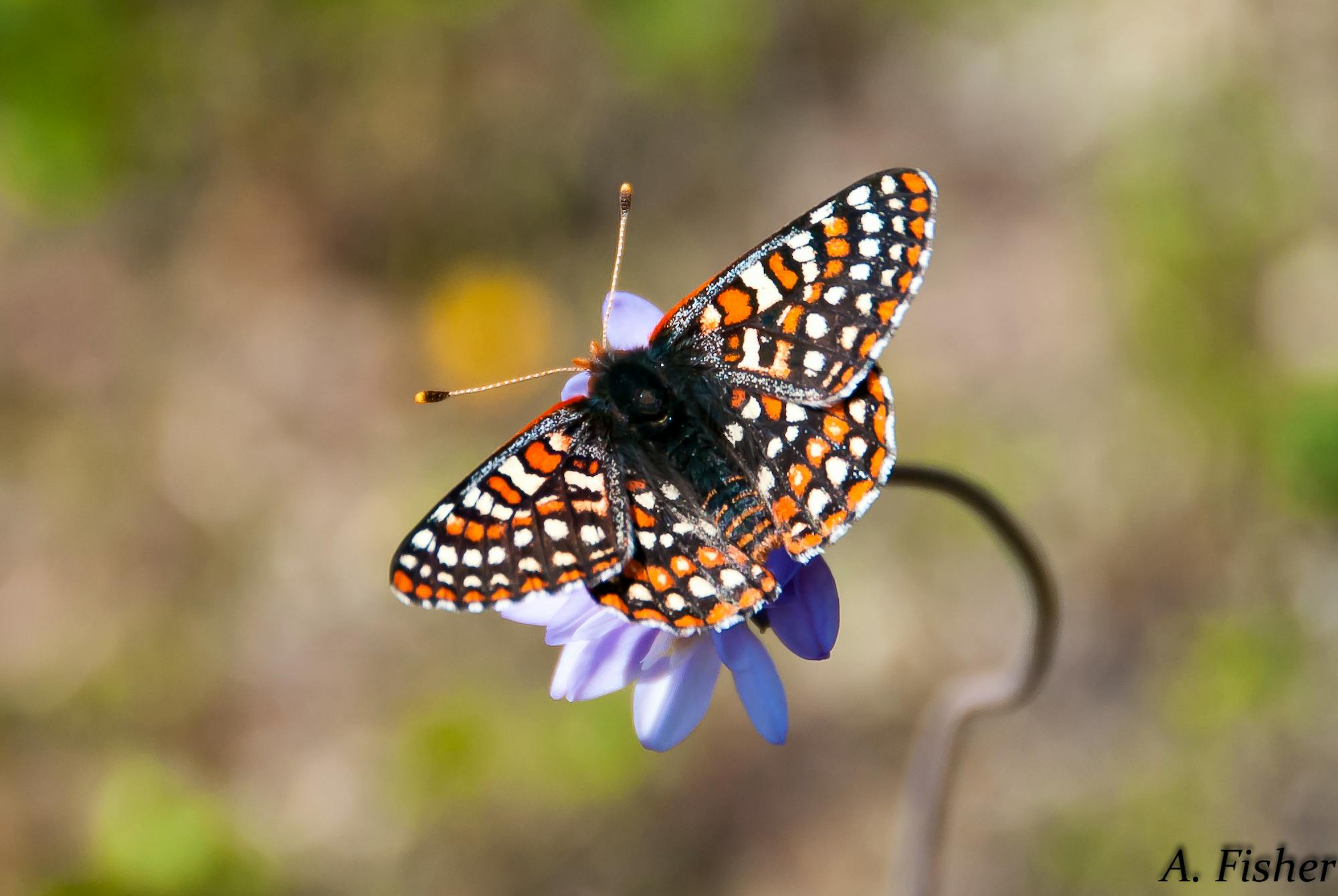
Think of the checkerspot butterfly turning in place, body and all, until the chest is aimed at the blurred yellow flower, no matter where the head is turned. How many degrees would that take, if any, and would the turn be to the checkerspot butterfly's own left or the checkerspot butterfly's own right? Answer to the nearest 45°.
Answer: approximately 45° to the checkerspot butterfly's own right

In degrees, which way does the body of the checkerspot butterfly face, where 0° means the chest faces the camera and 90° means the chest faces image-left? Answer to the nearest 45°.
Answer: approximately 135°
